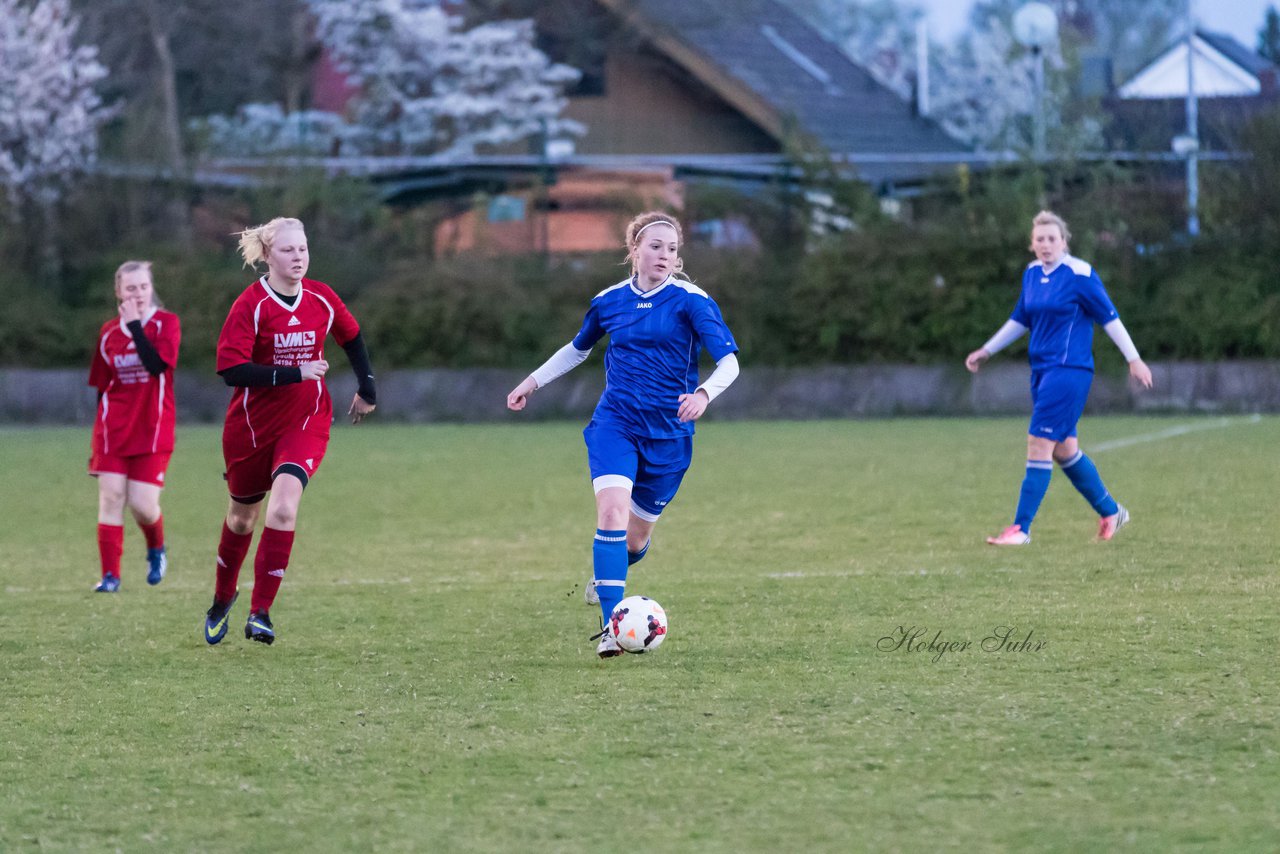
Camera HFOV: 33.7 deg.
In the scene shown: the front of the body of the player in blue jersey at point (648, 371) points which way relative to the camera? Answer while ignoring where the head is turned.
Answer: toward the camera

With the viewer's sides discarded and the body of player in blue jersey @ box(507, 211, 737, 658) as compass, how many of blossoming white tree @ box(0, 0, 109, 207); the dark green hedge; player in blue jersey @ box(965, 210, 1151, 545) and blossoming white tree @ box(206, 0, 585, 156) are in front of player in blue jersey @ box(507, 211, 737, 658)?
0

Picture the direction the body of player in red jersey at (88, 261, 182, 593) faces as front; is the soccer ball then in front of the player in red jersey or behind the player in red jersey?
in front

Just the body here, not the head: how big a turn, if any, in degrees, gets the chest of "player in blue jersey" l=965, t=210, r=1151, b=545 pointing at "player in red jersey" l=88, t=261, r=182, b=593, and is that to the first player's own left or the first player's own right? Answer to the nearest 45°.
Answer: approximately 45° to the first player's own right

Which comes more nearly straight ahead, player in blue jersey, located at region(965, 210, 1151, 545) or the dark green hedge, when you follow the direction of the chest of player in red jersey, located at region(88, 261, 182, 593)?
the player in blue jersey

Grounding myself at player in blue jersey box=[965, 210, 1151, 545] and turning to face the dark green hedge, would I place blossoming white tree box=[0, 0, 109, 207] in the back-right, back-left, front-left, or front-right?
front-left

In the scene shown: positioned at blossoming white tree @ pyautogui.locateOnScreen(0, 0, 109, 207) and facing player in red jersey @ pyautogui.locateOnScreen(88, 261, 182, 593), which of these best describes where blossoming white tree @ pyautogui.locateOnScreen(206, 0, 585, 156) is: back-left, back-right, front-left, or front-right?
back-left

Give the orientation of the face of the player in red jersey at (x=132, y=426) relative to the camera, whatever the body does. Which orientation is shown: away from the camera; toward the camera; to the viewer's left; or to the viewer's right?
toward the camera

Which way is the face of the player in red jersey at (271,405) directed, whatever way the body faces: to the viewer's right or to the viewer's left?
to the viewer's right

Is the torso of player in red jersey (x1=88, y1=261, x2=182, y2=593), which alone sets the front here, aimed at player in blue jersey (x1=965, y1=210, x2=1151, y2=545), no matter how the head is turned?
no

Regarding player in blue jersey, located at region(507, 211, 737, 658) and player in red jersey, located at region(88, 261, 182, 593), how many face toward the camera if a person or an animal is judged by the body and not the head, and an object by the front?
2

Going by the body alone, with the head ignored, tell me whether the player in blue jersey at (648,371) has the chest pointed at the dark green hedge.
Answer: no

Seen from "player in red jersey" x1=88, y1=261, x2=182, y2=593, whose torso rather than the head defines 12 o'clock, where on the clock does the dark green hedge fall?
The dark green hedge is roughly at 7 o'clock from the player in red jersey.

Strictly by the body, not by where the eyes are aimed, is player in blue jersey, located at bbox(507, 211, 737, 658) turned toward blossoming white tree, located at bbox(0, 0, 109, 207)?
no

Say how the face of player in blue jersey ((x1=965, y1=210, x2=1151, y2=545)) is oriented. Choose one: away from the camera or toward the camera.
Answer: toward the camera

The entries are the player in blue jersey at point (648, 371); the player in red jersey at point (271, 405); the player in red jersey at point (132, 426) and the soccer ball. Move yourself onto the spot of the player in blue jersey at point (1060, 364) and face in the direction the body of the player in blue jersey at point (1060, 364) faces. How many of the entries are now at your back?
0

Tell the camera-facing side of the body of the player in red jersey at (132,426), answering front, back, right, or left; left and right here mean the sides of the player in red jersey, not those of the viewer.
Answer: front

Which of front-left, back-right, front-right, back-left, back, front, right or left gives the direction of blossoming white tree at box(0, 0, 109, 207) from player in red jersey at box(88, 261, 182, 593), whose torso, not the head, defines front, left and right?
back
